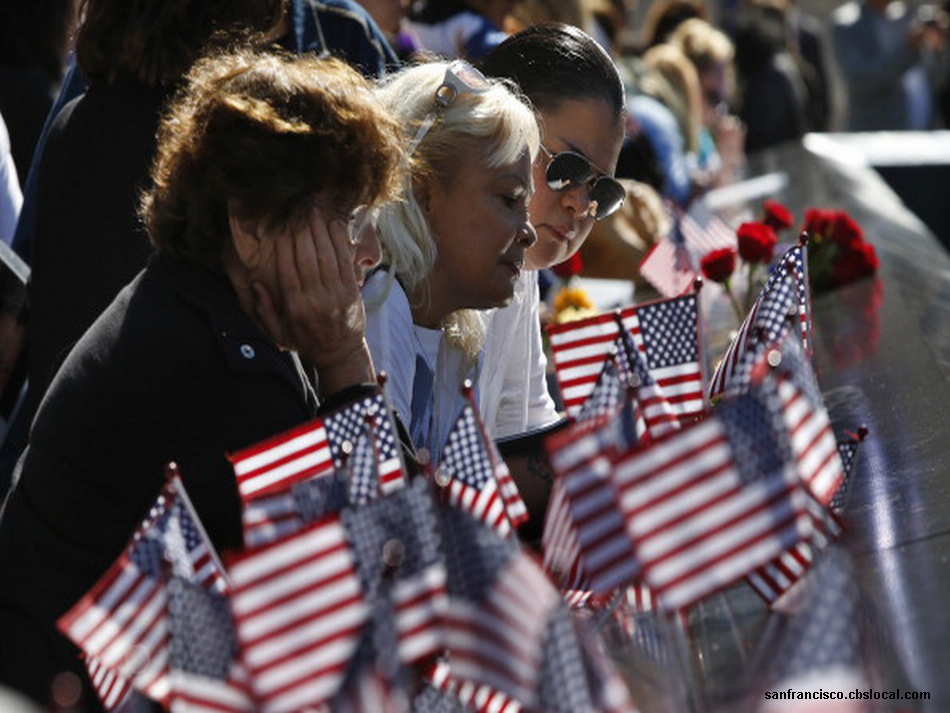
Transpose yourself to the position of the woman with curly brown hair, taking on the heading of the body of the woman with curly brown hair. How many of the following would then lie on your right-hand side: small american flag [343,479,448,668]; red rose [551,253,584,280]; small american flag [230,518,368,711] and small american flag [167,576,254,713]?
3

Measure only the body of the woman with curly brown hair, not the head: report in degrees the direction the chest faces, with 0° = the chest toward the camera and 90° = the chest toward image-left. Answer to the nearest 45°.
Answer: approximately 270°

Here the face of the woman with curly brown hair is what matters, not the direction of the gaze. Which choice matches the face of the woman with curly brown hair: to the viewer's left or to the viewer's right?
to the viewer's right

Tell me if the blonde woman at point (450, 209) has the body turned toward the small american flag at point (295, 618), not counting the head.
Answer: no

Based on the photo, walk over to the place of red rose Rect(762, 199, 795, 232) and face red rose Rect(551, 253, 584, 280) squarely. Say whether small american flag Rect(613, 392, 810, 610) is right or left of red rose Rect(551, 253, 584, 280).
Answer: left

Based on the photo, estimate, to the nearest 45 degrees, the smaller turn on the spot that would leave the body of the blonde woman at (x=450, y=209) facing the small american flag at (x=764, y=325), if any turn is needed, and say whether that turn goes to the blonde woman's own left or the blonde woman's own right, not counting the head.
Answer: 0° — they already face it

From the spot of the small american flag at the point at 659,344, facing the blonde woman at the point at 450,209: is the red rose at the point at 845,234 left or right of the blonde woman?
right

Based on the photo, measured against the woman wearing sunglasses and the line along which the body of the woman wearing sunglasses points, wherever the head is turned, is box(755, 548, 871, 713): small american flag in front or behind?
in front

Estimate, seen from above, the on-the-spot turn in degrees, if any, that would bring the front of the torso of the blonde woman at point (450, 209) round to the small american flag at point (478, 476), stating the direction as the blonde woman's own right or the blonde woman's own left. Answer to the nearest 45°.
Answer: approximately 45° to the blonde woman's own right

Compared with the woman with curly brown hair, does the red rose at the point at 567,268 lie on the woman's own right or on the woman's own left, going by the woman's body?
on the woman's own left

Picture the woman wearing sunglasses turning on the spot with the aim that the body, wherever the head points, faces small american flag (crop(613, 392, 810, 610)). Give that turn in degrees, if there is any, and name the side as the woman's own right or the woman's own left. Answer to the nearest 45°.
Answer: approximately 45° to the woman's own right

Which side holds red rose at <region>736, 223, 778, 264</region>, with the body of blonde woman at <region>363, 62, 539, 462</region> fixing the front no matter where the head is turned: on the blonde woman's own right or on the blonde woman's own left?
on the blonde woman's own left

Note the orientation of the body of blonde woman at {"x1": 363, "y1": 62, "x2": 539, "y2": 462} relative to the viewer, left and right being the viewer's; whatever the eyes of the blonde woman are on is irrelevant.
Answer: facing the viewer and to the right of the viewer

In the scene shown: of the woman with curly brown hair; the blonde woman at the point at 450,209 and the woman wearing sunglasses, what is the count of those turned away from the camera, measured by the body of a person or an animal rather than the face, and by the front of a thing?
0
